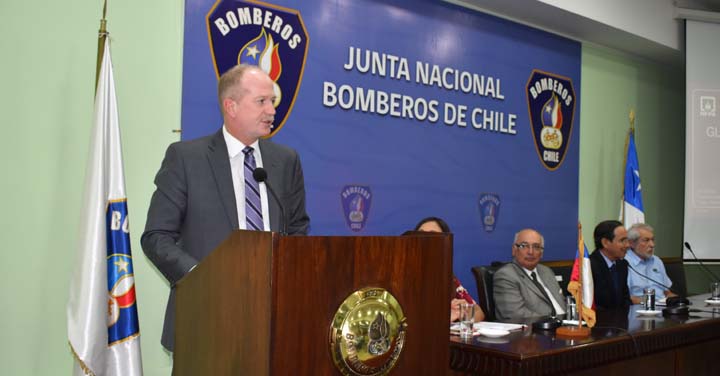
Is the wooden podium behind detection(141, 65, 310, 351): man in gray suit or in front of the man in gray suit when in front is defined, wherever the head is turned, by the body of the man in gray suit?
in front

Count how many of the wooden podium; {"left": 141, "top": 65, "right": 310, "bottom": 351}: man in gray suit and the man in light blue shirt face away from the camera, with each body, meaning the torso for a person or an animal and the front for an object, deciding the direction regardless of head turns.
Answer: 0

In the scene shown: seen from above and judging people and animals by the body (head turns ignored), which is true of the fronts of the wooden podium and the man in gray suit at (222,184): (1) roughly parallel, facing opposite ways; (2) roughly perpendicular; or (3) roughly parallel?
roughly parallel

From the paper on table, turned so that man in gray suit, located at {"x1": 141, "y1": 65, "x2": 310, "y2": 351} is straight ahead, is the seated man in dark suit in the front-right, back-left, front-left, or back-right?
back-right

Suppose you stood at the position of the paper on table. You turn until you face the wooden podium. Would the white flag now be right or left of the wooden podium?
right

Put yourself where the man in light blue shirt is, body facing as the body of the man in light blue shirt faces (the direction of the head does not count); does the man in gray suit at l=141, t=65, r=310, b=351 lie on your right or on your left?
on your right

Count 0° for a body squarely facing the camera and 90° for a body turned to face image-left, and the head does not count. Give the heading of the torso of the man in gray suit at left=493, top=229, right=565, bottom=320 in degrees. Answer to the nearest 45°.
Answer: approximately 315°

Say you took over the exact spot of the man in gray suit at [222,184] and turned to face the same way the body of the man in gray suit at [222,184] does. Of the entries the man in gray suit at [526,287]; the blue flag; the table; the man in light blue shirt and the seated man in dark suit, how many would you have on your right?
0

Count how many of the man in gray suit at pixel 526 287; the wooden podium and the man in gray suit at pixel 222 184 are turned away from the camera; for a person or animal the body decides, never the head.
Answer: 0

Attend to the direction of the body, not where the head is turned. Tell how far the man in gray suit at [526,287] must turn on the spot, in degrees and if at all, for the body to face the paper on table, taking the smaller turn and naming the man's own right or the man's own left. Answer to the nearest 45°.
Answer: approximately 45° to the man's own right

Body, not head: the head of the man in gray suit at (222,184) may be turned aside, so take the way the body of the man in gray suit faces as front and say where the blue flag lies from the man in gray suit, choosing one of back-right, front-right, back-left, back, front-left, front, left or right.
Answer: left

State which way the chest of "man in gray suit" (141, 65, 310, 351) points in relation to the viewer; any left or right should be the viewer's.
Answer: facing the viewer and to the right of the viewer

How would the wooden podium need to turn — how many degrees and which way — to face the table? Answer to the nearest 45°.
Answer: approximately 90° to its left

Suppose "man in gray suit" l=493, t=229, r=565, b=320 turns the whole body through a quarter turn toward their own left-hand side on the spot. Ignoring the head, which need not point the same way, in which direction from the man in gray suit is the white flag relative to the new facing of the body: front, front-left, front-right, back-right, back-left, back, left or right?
back

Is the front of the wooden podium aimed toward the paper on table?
no
